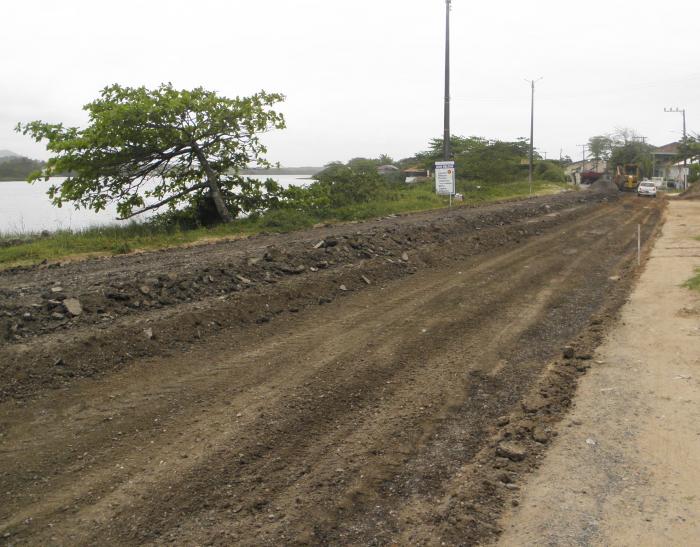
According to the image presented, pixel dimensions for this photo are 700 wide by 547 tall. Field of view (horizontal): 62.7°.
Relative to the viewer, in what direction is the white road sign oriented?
toward the camera

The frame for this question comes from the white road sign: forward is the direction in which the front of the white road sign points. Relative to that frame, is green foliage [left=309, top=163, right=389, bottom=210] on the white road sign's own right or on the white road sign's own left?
on the white road sign's own right

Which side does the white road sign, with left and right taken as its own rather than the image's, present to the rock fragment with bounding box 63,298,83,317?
front

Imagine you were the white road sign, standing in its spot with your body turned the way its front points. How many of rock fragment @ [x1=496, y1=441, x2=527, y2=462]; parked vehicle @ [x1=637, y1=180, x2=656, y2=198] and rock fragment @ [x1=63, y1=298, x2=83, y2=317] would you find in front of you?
2

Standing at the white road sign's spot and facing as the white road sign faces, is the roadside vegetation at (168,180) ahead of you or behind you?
ahead

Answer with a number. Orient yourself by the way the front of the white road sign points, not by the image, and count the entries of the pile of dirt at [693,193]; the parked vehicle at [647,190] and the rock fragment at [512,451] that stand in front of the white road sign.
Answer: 1

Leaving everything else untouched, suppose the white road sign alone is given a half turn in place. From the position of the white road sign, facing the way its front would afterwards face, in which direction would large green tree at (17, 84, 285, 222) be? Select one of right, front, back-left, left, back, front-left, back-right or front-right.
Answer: back-left

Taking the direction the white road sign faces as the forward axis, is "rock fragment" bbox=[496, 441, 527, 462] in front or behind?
in front

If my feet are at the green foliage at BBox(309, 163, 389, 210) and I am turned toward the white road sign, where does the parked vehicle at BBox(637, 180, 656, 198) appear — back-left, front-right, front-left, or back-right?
front-left

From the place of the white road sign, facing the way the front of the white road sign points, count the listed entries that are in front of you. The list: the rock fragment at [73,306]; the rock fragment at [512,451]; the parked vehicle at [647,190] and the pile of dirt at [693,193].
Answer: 2

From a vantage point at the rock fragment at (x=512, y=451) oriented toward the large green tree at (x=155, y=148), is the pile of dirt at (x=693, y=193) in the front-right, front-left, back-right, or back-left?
front-right

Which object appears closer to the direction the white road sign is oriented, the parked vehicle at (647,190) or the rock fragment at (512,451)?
the rock fragment

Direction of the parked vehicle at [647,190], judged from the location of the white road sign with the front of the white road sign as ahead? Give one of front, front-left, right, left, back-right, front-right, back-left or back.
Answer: back-left

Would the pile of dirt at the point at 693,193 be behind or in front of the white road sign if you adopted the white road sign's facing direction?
behind
